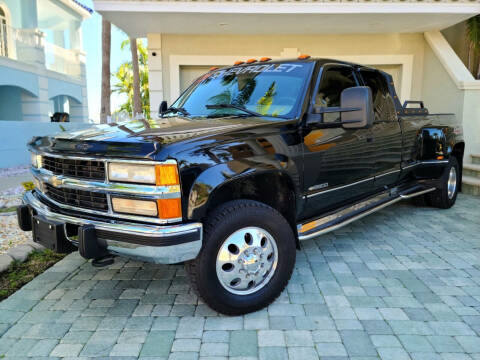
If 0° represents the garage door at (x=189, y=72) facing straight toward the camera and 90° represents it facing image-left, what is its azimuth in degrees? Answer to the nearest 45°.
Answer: approximately 0°

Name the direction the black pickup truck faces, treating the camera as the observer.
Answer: facing the viewer and to the left of the viewer

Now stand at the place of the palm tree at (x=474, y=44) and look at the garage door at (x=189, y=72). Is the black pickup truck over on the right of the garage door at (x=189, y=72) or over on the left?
left

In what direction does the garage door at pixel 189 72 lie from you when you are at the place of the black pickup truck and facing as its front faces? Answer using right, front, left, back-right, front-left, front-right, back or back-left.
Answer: back-right

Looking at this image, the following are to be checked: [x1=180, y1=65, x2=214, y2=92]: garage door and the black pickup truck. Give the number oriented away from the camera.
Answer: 0

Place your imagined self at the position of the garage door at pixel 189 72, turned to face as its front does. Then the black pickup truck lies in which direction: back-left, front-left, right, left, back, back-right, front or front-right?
front

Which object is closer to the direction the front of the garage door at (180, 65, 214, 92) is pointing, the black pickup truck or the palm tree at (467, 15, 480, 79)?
the black pickup truck
